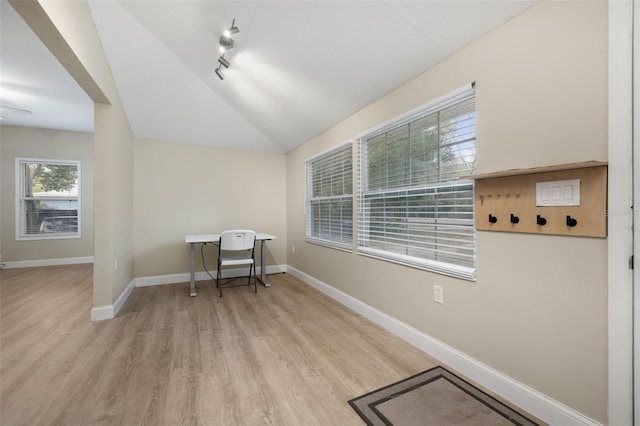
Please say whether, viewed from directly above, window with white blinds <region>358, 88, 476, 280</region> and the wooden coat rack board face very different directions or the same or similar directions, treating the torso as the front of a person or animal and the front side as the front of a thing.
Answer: same or similar directions

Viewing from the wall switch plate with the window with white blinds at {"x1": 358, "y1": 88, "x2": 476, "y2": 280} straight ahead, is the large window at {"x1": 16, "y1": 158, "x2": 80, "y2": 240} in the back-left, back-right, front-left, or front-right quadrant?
front-left

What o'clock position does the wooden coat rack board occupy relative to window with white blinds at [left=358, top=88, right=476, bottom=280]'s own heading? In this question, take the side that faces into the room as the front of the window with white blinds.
The wooden coat rack board is roughly at 9 o'clock from the window with white blinds.

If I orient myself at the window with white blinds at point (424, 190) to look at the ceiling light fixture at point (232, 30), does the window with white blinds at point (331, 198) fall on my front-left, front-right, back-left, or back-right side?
front-right

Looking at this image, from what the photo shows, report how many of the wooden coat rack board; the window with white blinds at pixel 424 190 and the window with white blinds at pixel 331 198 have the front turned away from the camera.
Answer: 0

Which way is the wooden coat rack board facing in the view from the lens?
facing the viewer and to the left of the viewer

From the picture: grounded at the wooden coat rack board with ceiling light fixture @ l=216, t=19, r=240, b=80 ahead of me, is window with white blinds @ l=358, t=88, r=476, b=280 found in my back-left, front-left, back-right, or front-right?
front-right

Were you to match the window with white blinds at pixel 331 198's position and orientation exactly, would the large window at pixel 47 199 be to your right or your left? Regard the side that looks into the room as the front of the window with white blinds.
on your right

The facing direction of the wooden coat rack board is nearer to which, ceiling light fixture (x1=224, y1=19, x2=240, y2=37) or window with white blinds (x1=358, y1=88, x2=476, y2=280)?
the ceiling light fixture

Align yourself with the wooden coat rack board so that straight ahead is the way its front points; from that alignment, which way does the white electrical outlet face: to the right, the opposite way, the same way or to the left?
the same way

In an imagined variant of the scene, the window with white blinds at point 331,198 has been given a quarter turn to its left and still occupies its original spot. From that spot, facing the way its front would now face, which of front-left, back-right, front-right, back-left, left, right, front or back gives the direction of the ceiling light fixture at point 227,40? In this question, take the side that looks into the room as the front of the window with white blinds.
right

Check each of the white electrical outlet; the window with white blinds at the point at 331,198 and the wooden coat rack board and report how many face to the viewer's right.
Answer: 0

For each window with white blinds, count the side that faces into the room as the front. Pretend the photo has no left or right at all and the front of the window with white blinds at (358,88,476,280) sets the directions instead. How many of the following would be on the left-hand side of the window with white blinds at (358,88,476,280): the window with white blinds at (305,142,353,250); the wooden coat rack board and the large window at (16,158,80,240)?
1

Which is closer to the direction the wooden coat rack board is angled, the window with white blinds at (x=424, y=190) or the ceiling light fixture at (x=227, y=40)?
the ceiling light fixture

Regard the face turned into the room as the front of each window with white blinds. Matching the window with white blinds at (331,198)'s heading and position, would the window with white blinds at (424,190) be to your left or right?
on your left
